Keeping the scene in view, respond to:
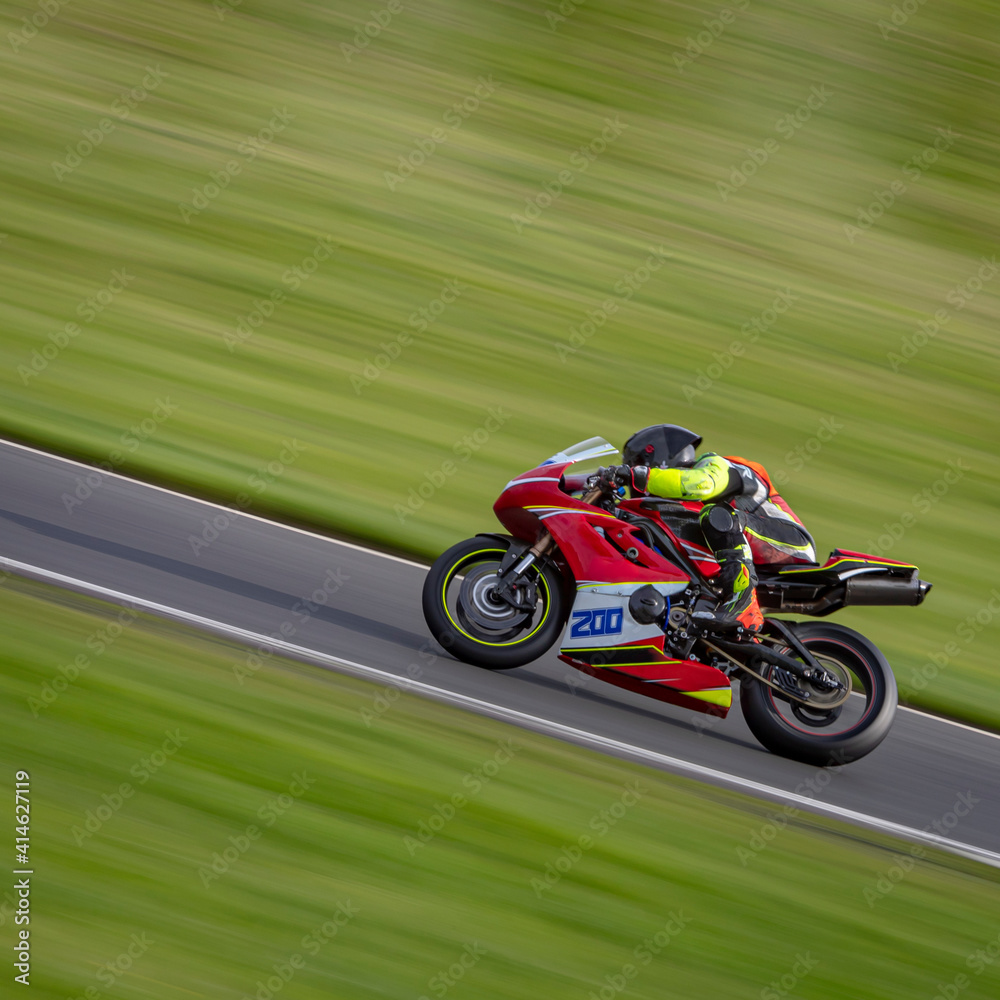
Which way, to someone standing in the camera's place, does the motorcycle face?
facing to the left of the viewer

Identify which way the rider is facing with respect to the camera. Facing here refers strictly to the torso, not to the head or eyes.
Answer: to the viewer's left

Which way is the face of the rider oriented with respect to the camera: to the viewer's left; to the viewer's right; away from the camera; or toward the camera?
to the viewer's left
